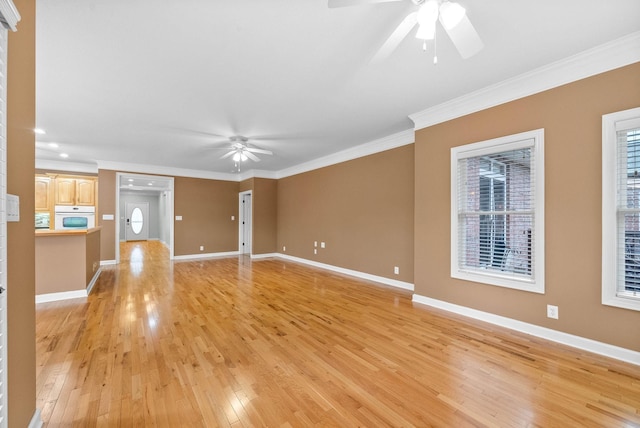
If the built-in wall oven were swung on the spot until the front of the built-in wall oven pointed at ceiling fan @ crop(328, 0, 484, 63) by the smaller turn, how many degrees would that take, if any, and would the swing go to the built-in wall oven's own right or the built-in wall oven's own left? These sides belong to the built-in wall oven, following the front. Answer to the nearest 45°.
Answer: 0° — it already faces it

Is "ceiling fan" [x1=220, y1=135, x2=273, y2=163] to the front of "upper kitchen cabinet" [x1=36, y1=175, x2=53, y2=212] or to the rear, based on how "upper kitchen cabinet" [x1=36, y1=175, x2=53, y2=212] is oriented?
to the front

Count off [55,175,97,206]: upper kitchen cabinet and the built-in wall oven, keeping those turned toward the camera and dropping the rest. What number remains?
2

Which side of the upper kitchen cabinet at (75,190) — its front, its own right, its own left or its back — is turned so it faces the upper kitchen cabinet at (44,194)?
right
